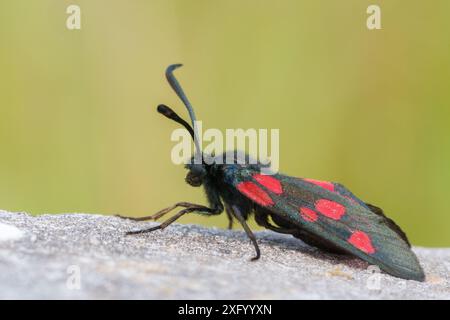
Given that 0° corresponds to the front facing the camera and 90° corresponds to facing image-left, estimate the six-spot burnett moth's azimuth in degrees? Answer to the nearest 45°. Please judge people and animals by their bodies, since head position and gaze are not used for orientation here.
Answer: approximately 90°
